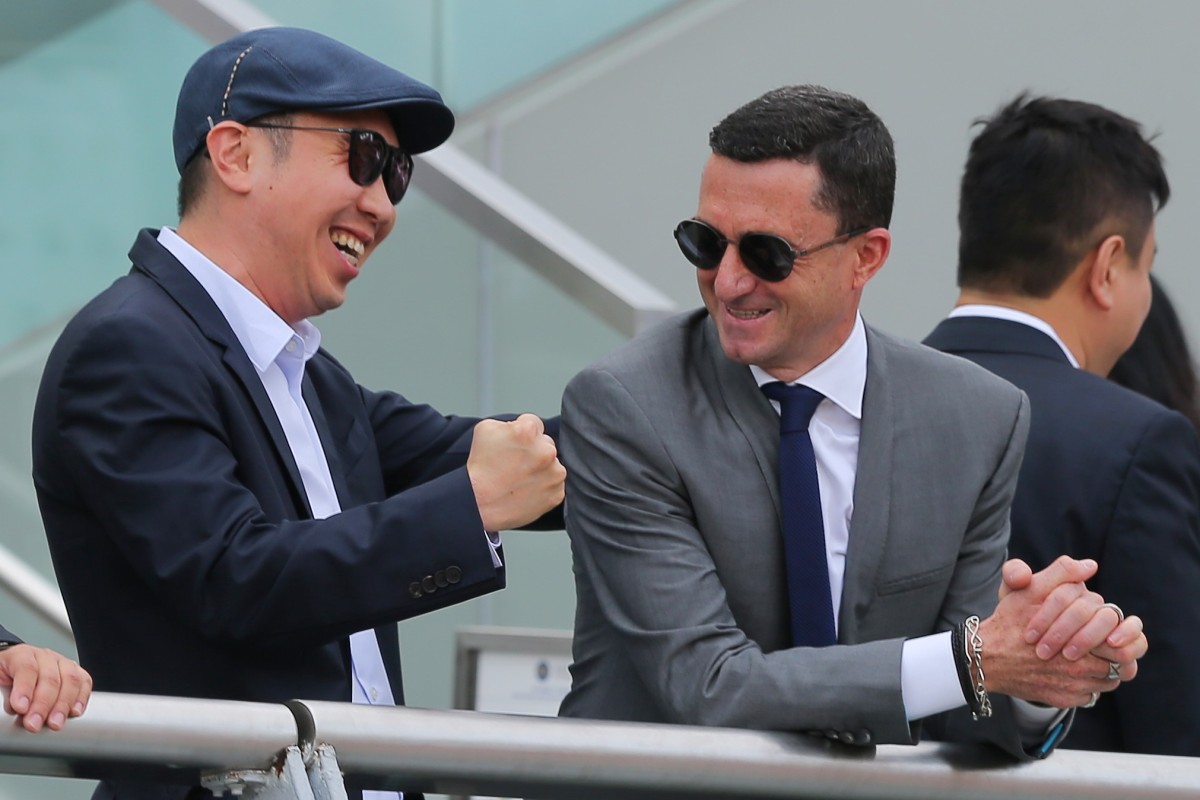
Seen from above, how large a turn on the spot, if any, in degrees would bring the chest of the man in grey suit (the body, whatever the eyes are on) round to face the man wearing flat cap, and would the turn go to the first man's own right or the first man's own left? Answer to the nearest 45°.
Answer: approximately 90° to the first man's own right

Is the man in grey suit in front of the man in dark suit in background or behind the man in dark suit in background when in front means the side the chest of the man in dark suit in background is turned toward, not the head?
behind

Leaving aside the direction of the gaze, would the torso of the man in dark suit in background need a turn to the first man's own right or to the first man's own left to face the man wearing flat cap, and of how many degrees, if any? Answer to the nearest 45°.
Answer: approximately 180°

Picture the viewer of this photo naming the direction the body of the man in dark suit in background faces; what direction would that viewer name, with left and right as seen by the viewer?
facing away from the viewer and to the right of the viewer

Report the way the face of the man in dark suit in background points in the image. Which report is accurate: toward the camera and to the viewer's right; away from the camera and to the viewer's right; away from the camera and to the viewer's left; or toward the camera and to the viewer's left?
away from the camera and to the viewer's right

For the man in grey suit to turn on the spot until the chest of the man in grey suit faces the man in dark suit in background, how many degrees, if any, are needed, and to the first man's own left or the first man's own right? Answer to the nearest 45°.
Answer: approximately 135° to the first man's own left

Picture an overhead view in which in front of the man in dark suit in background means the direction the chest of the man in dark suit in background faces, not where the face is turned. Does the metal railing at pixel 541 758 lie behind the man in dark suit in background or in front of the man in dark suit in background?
behind

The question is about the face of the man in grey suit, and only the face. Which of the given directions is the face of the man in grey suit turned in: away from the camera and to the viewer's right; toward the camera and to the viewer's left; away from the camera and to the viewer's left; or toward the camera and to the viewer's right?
toward the camera and to the viewer's left

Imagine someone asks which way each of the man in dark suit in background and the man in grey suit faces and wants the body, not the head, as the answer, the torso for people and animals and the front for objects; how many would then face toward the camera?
1

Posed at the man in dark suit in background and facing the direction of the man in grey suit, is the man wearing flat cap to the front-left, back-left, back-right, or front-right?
front-right

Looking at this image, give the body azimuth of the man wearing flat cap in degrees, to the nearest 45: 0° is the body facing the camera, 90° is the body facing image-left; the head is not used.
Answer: approximately 315°

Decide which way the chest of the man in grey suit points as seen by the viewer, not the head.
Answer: toward the camera

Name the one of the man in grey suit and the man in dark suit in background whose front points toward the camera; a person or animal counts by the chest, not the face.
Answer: the man in grey suit
